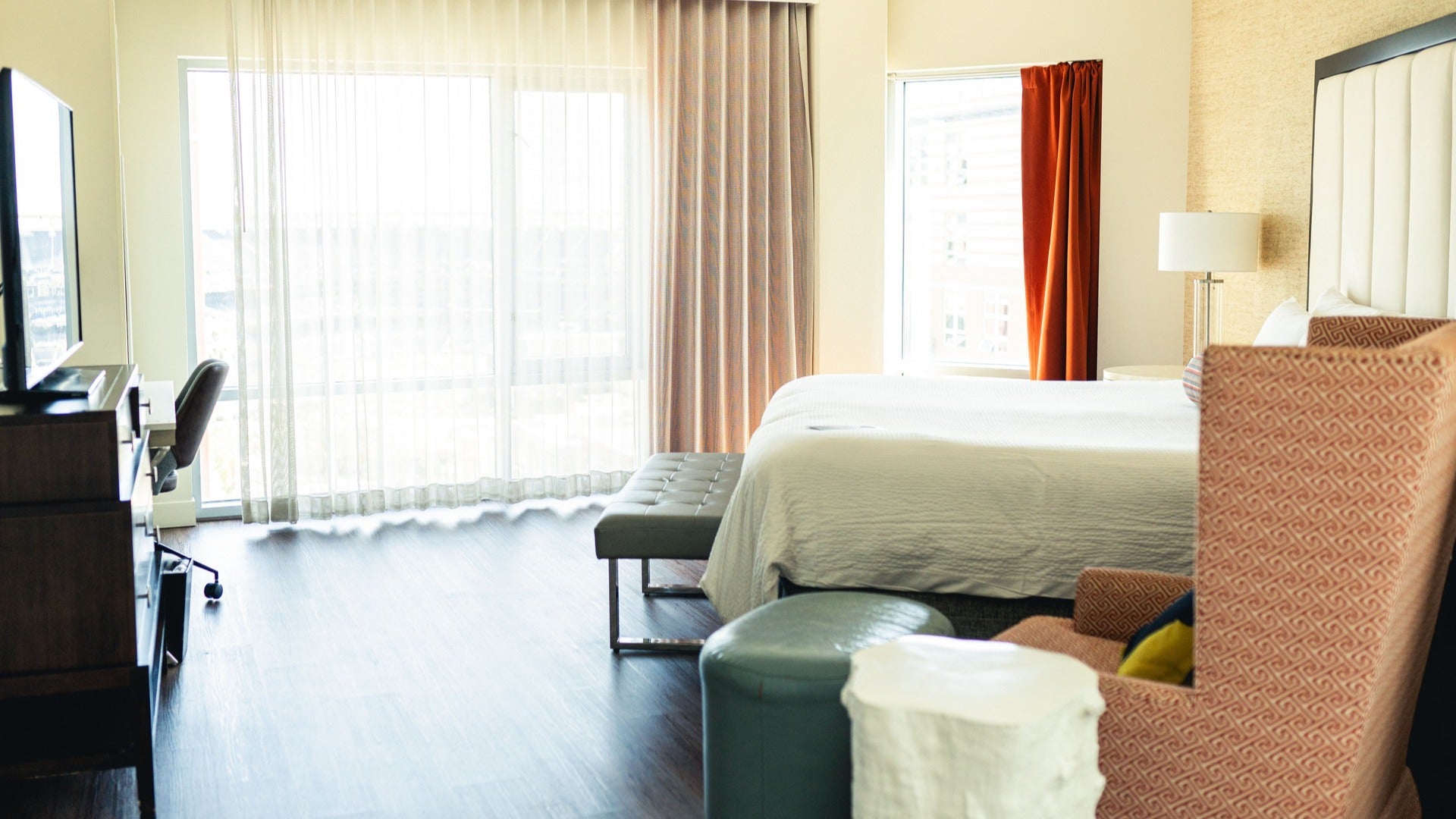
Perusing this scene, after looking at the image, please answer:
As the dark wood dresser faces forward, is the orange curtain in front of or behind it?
in front

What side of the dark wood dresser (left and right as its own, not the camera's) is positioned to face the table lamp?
front

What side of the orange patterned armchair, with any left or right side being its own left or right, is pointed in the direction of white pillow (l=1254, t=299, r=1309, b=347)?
right

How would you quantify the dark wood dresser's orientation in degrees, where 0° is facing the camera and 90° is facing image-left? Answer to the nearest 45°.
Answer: approximately 270°

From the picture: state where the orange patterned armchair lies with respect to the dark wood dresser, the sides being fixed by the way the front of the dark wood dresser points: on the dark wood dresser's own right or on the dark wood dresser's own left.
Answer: on the dark wood dresser's own right

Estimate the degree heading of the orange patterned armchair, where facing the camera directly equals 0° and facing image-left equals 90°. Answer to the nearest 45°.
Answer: approximately 90°

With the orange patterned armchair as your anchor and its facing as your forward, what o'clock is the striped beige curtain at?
The striped beige curtain is roughly at 2 o'clock from the orange patterned armchair.

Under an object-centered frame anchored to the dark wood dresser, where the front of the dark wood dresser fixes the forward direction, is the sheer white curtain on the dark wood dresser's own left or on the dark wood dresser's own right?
on the dark wood dresser's own left

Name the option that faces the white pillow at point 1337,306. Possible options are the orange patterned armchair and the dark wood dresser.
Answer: the dark wood dresser

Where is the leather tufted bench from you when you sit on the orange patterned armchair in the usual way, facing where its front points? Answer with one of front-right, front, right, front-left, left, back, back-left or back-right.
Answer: front-right

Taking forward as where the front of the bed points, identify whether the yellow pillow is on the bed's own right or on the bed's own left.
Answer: on the bed's own left

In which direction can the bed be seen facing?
to the viewer's left

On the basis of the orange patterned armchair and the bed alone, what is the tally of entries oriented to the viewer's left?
2

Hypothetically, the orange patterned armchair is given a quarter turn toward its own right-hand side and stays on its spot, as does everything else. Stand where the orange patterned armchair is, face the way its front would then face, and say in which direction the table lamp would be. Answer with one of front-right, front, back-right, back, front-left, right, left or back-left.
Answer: front
